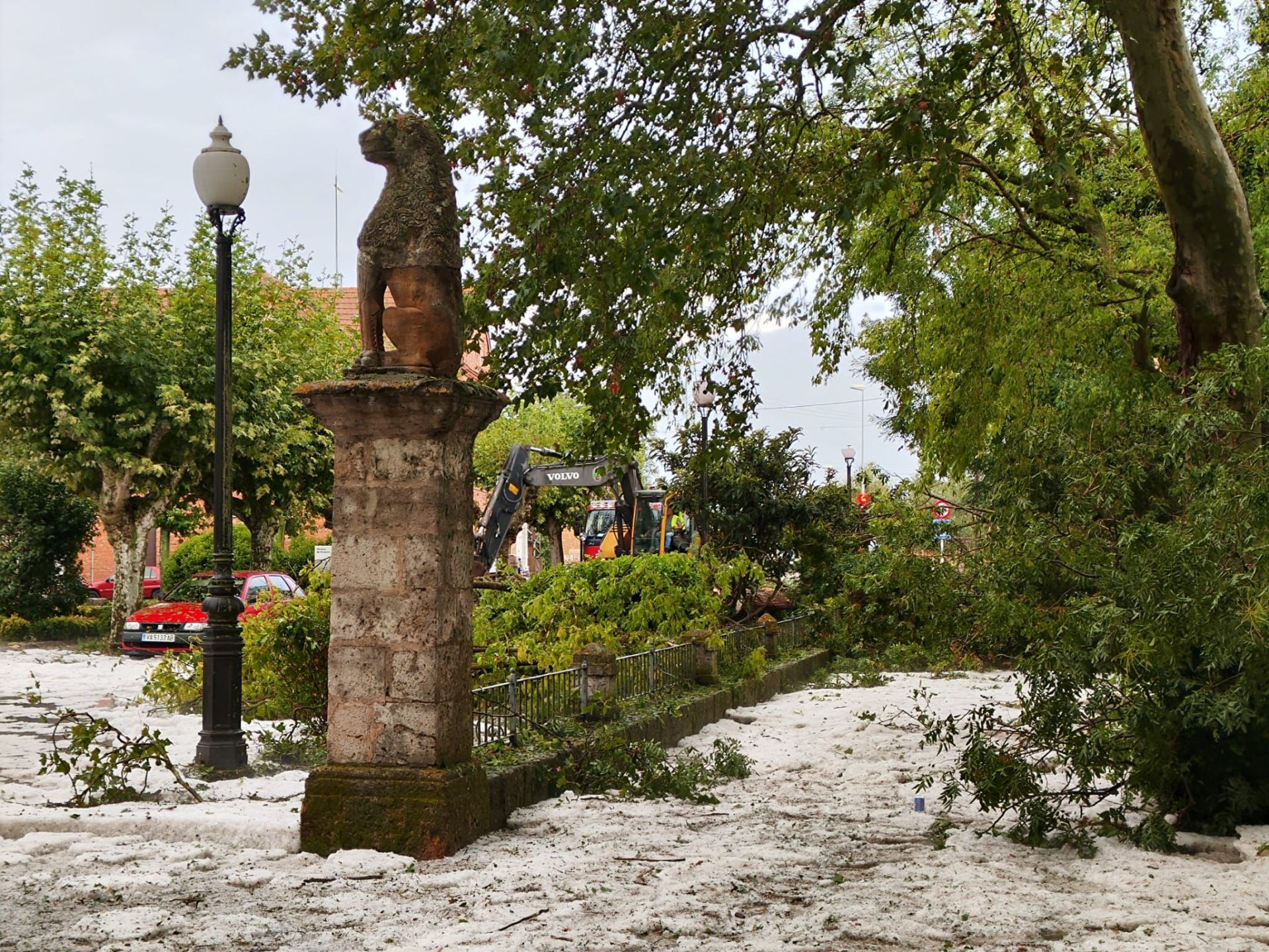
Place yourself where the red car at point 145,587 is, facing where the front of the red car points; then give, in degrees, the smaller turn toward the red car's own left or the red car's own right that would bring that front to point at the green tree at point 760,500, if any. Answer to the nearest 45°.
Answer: approximately 135° to the red car's own left

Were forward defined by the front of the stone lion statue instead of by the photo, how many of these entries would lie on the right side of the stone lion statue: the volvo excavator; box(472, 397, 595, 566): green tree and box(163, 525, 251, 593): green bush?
3

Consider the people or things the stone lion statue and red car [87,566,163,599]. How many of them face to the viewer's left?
2

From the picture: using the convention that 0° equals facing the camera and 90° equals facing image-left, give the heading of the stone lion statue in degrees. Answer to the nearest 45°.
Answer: approximately 90°

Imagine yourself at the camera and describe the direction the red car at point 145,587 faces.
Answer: facing to the left of the viewer

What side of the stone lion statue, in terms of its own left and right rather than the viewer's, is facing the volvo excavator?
right

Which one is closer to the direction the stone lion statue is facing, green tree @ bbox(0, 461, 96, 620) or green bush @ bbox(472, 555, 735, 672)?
the green tree

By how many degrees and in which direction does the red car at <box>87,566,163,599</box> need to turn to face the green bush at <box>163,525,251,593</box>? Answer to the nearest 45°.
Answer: approximately 90° to its left
